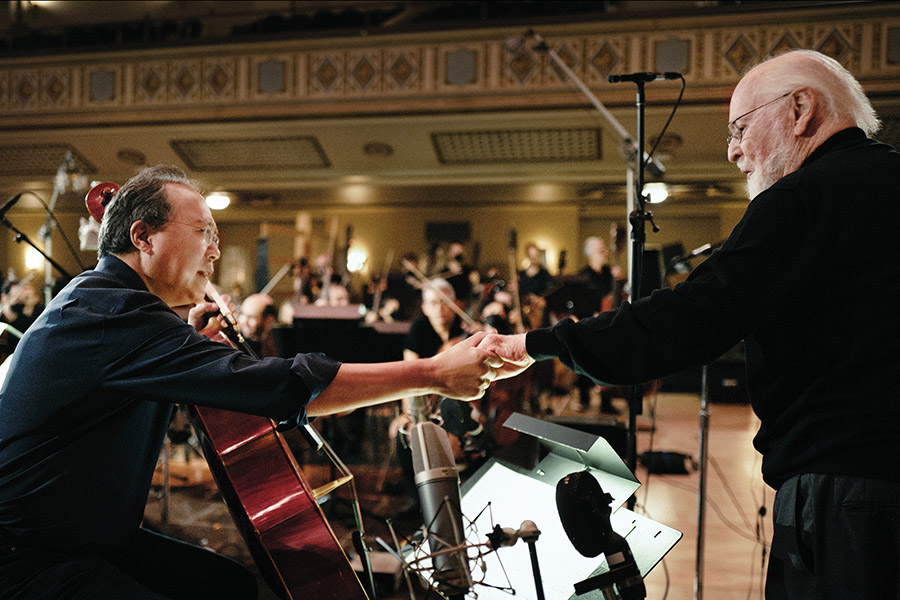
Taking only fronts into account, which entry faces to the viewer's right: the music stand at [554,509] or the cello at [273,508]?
the cello

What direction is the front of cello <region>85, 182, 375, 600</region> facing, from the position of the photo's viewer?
facing to the right of the viewer

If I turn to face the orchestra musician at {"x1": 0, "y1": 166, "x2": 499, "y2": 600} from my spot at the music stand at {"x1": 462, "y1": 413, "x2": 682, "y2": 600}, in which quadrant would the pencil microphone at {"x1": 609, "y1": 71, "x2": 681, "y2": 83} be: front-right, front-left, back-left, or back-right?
back-right

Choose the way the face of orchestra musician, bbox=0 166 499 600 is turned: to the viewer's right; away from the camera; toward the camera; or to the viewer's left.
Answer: to the viewer's right

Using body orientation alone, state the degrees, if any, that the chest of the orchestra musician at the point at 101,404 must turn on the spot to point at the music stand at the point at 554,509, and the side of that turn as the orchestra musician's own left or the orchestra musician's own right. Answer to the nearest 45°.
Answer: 0° — they already face it

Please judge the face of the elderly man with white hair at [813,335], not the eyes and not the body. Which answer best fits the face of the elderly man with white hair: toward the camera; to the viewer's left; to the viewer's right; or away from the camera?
to the viewer's left

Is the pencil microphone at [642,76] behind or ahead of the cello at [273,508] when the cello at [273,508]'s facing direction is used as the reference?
ahead

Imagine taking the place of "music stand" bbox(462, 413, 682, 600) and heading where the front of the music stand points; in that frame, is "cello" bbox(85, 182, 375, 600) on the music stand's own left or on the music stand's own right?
on the music stand's own right

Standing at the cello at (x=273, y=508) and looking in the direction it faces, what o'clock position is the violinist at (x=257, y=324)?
The violinist is roughly at 9 o'clock from the cello.

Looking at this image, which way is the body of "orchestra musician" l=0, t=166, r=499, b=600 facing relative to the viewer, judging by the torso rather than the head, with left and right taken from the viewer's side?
facing to the right of the viewer

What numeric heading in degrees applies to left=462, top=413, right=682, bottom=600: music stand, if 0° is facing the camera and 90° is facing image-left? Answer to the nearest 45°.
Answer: approximately 45°
